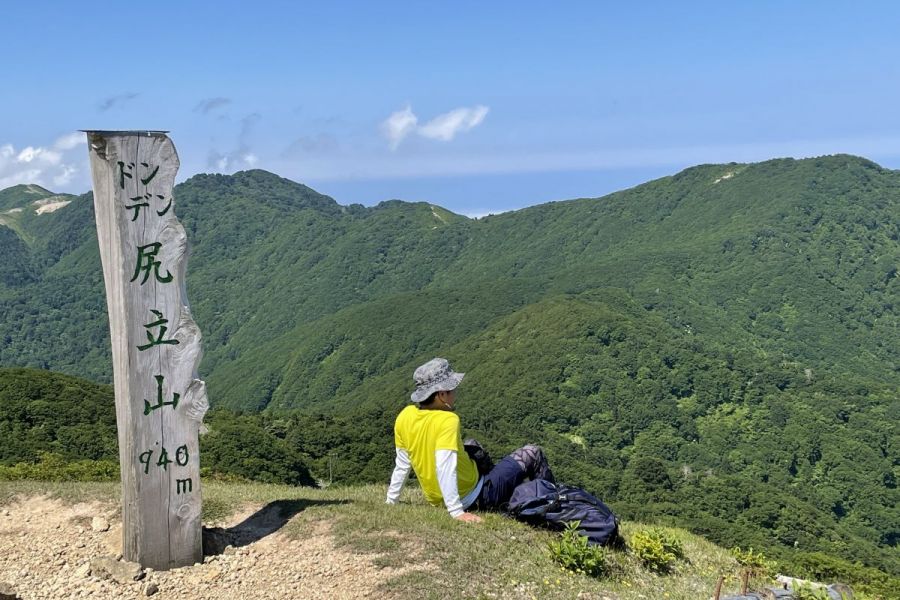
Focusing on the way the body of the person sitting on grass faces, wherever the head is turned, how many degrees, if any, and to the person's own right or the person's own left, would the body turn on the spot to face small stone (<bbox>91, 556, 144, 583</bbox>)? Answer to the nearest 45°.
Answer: approximately 135° to the person's own left

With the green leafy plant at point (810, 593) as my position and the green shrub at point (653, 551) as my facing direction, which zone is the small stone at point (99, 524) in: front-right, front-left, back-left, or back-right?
front-left

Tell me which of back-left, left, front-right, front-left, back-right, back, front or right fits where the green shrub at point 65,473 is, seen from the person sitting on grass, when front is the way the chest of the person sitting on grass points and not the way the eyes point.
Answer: left

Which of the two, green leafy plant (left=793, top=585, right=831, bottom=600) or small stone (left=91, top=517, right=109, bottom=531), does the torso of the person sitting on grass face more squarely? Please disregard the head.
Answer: the green leafy plant

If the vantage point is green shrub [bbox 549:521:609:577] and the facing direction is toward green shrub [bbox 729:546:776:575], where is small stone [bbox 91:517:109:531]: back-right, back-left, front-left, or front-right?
back-left

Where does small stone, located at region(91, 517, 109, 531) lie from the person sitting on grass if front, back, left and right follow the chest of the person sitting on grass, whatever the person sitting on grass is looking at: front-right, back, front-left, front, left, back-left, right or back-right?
back-left

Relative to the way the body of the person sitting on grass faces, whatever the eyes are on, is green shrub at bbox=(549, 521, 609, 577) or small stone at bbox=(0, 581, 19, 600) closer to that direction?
the green shrub

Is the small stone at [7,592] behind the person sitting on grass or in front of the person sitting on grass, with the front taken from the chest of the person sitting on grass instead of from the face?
behind

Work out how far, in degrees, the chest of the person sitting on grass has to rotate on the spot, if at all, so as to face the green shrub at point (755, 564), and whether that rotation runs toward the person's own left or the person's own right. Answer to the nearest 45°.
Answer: approximately 45° to the person's own right

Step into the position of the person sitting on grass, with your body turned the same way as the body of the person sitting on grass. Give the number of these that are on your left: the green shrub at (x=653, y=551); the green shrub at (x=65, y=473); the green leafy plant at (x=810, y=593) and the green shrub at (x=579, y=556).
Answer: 1

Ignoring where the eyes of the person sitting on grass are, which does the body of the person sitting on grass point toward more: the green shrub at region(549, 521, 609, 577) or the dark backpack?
the dark backpack

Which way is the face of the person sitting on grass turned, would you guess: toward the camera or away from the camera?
away from the camera

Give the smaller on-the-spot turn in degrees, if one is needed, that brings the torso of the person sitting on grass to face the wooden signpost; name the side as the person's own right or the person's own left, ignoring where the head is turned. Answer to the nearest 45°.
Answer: approximately 135° to the person's own left

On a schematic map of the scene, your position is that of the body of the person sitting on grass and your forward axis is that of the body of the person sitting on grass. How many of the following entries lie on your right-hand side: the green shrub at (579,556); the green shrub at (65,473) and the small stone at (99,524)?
1

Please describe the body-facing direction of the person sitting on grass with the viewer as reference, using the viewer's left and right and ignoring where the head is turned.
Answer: facing away from the viewer and to the right of the viewer

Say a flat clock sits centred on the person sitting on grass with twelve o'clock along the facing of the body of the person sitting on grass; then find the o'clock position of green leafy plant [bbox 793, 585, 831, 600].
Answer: The green leafy plant is roughly at 2 o'clock from the person sitting on grass.
